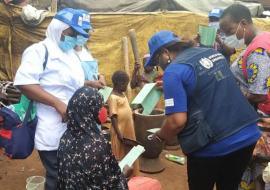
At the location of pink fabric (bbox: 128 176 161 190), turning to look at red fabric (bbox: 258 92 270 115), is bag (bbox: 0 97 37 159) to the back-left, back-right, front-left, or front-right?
back-left

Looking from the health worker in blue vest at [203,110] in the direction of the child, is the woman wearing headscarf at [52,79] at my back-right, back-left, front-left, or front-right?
front-left

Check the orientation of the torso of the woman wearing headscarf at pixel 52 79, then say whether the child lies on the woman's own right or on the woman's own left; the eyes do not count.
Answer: on the woman's own left

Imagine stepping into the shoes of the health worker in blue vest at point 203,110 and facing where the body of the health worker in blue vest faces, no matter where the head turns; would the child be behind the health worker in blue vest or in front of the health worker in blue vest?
in front

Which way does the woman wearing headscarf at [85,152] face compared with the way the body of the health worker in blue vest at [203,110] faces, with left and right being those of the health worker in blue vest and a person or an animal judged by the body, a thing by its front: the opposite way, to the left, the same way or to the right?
to the right

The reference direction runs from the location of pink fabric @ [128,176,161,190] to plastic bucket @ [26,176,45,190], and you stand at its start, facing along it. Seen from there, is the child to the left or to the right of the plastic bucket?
right

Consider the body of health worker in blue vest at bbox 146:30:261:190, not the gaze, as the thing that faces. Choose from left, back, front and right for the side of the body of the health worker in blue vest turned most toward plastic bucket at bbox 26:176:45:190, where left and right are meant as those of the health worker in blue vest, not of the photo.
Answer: front

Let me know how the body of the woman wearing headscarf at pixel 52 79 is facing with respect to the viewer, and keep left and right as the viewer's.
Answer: facing the viewer and to the right of the viewer

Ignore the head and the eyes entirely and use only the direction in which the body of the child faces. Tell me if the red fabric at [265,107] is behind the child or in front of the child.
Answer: in front

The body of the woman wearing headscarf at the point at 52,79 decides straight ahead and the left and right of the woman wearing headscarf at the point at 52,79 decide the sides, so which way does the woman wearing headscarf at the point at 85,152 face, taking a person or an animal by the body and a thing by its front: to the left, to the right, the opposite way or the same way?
to the left

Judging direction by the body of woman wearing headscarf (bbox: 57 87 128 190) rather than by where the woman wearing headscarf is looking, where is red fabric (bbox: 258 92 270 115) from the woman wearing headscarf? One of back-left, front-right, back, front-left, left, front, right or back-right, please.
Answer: front

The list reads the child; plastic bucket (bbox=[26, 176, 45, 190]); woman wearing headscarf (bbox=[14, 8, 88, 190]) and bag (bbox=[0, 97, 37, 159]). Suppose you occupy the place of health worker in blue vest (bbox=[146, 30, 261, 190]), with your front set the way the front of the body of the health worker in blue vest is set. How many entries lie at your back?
0

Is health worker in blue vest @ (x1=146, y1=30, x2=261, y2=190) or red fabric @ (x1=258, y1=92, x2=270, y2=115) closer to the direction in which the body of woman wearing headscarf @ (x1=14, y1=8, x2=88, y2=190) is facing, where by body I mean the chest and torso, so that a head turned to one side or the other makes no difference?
the health worker in blue vest

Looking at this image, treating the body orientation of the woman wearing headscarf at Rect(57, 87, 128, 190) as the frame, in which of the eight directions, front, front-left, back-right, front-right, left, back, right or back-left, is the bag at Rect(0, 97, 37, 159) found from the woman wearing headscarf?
left

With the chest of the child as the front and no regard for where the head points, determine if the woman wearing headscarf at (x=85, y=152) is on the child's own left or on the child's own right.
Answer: on the child's own right

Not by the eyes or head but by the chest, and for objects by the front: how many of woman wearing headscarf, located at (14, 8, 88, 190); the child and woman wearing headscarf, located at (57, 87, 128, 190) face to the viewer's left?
0

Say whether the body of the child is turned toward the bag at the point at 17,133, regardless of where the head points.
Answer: no

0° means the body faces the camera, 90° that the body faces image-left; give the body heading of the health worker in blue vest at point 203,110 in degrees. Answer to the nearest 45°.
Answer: approximately 135°

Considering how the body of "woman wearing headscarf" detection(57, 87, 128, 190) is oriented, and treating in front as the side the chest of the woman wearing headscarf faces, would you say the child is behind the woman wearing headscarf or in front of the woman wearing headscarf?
in front
